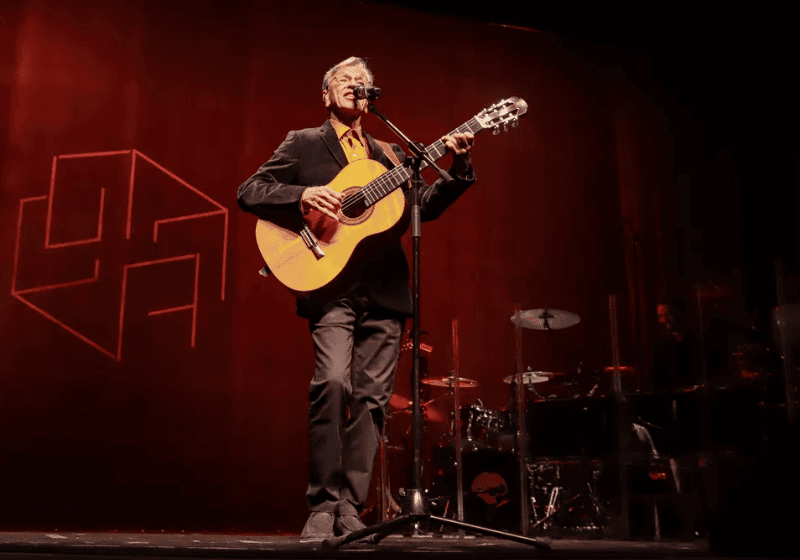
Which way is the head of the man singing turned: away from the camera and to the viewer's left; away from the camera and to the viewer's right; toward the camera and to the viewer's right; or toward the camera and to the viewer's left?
toward the camera and to the viewer's right

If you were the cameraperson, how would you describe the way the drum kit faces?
facing the viewer and to the left of the viewer

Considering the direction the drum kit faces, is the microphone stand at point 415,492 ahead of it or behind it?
ahead

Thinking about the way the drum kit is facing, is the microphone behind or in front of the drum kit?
in front
